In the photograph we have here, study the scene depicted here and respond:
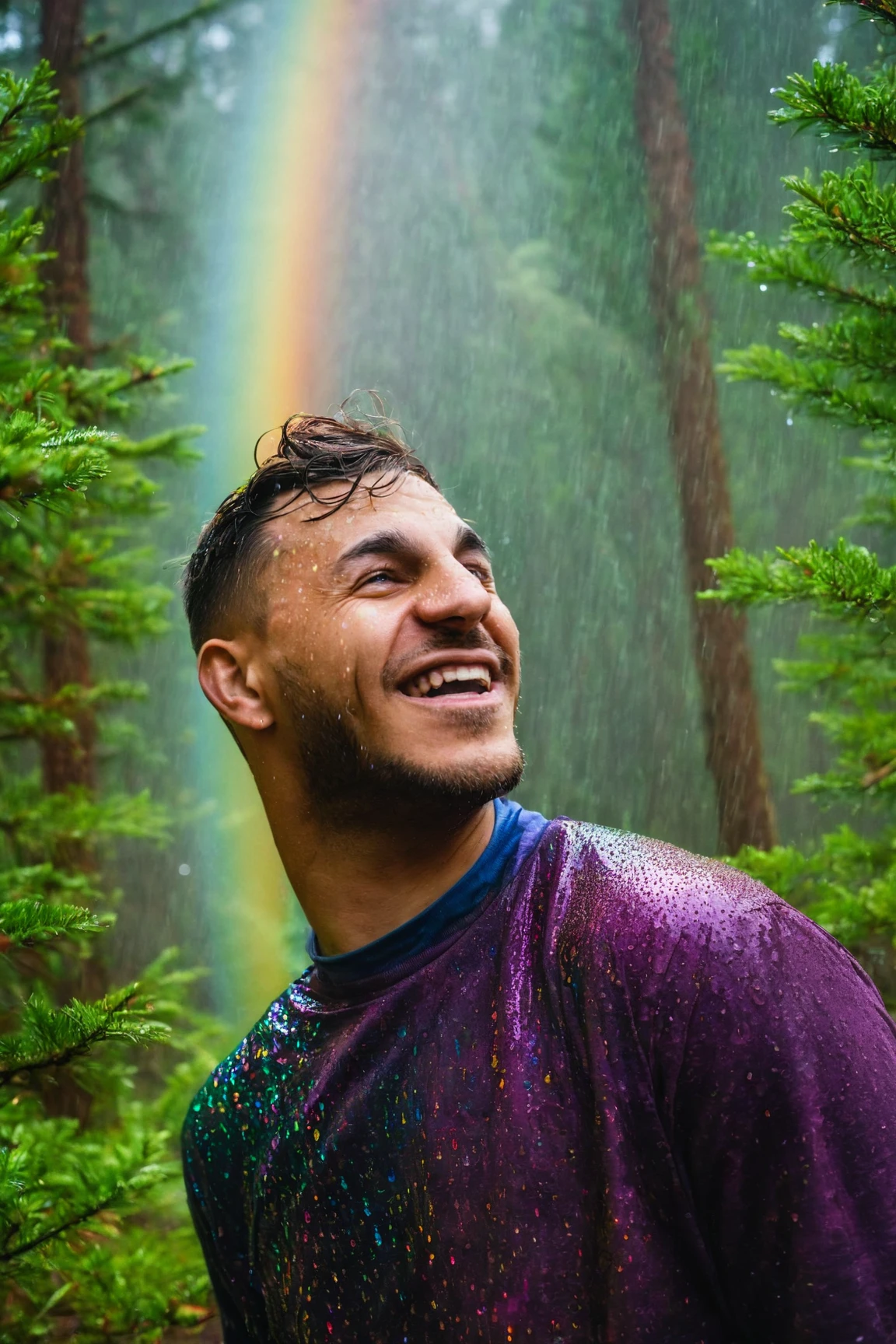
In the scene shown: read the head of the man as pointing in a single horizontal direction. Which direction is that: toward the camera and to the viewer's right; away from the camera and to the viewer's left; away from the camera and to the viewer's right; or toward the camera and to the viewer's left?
toward the camera and to the viewer's right

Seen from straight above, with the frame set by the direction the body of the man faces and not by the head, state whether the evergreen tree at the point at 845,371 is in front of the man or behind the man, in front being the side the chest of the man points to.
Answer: behind

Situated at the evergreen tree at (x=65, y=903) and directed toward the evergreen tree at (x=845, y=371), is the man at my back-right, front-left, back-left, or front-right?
front-right

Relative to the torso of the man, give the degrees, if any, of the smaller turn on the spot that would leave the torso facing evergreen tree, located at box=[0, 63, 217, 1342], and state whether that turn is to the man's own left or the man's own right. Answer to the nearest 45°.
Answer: approximately 90° to the man's own right

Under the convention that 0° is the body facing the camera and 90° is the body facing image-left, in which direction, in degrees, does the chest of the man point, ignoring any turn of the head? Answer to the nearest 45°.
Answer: approximately 45°
